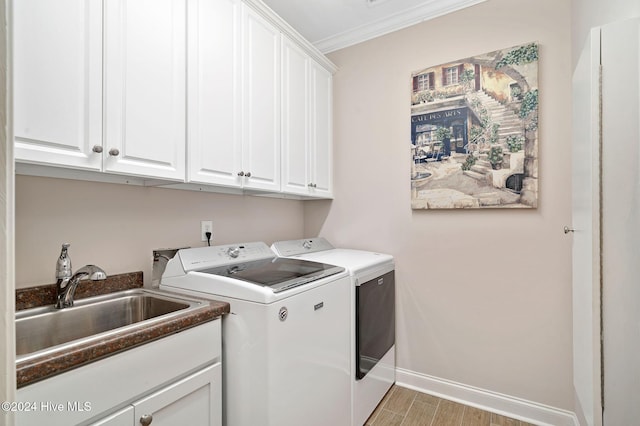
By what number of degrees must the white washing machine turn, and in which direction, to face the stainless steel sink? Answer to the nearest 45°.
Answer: approximately 135° to its right

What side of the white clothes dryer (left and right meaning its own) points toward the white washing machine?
right

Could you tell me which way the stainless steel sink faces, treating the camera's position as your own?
facing the viewer and to the right of the viewer

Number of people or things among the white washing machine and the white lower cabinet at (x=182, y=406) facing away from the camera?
0

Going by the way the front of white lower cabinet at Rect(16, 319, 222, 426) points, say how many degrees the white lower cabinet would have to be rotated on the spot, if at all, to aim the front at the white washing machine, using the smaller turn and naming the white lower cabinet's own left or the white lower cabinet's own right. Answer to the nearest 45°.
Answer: approximately 45° to the white lower cabinet's own left

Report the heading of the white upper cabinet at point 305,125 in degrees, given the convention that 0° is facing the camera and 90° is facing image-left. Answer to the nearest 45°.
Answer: approximately 315°

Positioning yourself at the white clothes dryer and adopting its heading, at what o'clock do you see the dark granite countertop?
The dark granite countertop is roughly at 3 o'clock from the white clothes dryer.

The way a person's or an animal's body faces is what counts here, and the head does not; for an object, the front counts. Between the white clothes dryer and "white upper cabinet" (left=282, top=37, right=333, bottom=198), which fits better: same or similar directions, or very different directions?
same or similar directions

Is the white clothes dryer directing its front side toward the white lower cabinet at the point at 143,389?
no

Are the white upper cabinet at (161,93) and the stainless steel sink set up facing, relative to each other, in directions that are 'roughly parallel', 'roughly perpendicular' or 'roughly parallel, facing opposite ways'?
roughly parallel

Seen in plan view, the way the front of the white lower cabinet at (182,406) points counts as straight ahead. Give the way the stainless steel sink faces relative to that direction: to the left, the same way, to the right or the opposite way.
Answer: the same way
